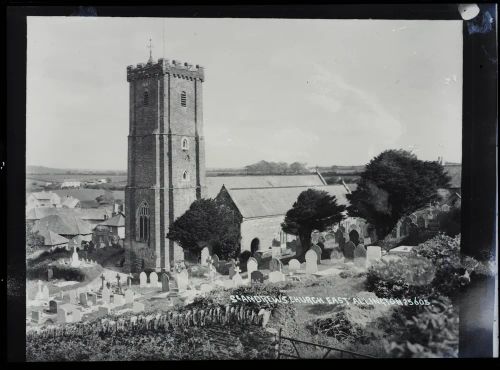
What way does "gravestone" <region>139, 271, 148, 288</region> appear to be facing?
toward the camera

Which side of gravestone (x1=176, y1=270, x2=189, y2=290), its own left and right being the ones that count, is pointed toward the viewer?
front

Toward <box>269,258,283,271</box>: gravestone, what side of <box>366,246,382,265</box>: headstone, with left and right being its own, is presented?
right

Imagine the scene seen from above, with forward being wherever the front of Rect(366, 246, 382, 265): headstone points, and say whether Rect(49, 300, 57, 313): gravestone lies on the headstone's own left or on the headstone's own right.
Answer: on the headstone's own right

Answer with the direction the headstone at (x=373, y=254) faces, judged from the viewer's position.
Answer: facing the viewer

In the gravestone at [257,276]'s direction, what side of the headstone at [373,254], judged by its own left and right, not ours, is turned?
right

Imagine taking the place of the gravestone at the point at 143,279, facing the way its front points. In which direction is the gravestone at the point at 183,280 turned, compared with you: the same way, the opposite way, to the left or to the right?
the same way

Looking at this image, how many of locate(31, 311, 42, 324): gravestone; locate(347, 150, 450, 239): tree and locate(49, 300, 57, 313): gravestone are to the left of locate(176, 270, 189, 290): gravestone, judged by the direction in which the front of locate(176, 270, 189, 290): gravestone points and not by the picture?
1

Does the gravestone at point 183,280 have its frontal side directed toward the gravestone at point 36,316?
no
